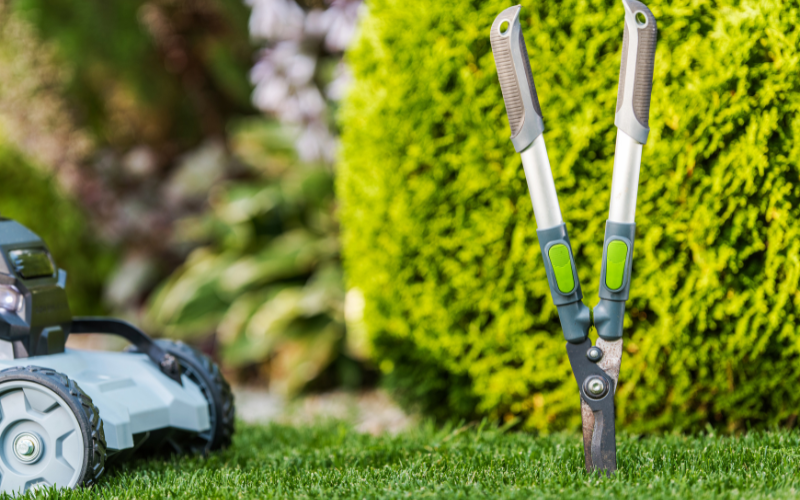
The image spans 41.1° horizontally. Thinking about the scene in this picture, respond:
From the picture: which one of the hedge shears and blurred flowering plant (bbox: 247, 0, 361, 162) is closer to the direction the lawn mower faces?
the hedge shears

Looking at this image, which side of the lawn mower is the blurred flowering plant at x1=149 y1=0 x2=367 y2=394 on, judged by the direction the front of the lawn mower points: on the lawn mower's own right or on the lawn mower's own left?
on the lawn mower's own left

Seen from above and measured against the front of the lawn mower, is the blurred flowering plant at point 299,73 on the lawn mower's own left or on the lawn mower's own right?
on the lawn mower's own left
